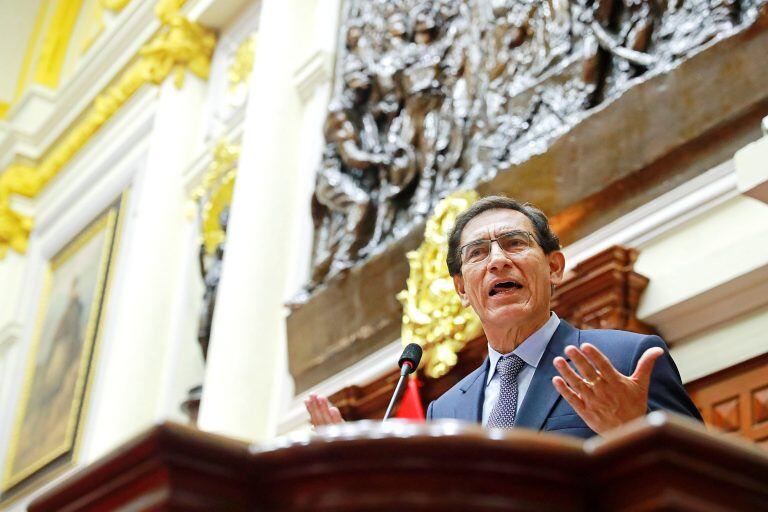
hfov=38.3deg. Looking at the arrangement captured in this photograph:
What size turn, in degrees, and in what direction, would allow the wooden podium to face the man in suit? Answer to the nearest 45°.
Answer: approximately 180°

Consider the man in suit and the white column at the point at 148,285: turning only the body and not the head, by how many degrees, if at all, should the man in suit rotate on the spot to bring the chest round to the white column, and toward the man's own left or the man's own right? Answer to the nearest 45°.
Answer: approximately 90° to the man's own right

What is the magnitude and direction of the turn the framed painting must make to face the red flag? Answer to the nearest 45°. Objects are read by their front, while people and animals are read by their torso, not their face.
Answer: approximately 45° to its left

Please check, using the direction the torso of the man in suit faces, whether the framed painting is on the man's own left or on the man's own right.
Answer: on the man's own right

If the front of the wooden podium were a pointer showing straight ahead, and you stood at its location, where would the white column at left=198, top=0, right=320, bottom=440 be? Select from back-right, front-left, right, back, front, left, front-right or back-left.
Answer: back

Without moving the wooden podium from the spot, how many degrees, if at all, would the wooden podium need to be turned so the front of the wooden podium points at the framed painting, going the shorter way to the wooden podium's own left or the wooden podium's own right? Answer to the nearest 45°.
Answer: approximately 180°

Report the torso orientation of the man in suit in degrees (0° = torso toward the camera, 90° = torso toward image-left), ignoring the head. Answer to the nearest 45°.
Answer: approximately 45°

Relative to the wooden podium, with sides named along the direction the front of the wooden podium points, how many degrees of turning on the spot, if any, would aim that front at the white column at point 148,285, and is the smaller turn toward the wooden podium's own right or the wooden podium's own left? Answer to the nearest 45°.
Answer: approximately 180°

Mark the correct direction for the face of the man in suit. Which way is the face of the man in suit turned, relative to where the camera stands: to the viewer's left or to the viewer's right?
to the viewer's left

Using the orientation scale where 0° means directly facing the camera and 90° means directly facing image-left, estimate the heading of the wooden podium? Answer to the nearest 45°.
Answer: approximately 0°

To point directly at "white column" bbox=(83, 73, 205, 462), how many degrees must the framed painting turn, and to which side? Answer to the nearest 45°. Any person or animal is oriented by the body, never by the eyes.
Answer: approximately 45° to its left
